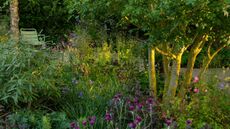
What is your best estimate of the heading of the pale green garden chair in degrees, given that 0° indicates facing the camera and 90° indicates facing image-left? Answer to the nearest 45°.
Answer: approximately 315°

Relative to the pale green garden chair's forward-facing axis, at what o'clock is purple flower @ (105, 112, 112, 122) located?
The purple flower is roughly at 1 o'clock from the pale green garden chair.

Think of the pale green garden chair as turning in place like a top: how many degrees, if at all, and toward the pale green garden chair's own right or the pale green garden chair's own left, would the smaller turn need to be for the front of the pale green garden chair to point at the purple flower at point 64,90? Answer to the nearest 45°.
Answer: approximately 45° to the pale green garden chair's own right

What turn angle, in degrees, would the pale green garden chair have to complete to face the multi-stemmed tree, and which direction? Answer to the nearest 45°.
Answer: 0° — it already faces it
